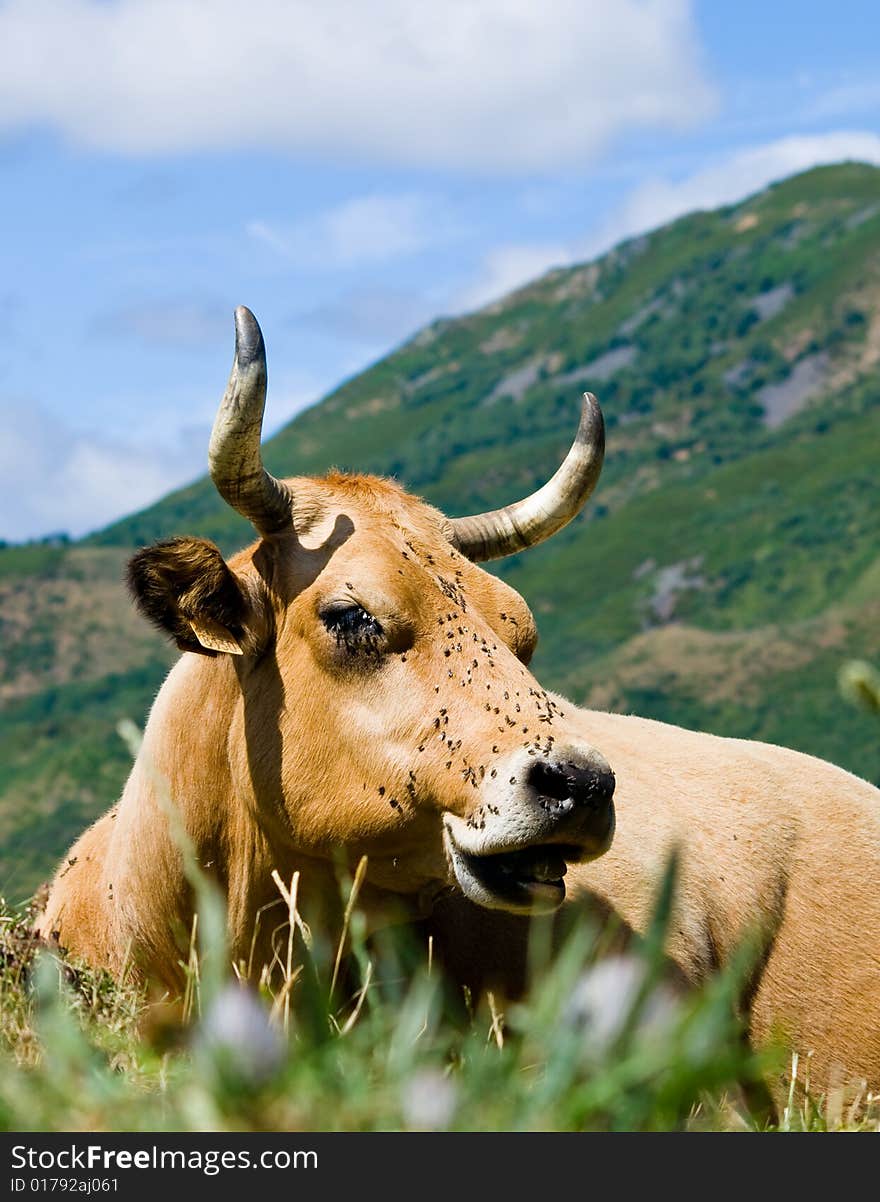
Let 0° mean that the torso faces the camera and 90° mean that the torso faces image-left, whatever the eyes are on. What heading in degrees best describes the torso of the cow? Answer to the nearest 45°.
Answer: approximately 45°
